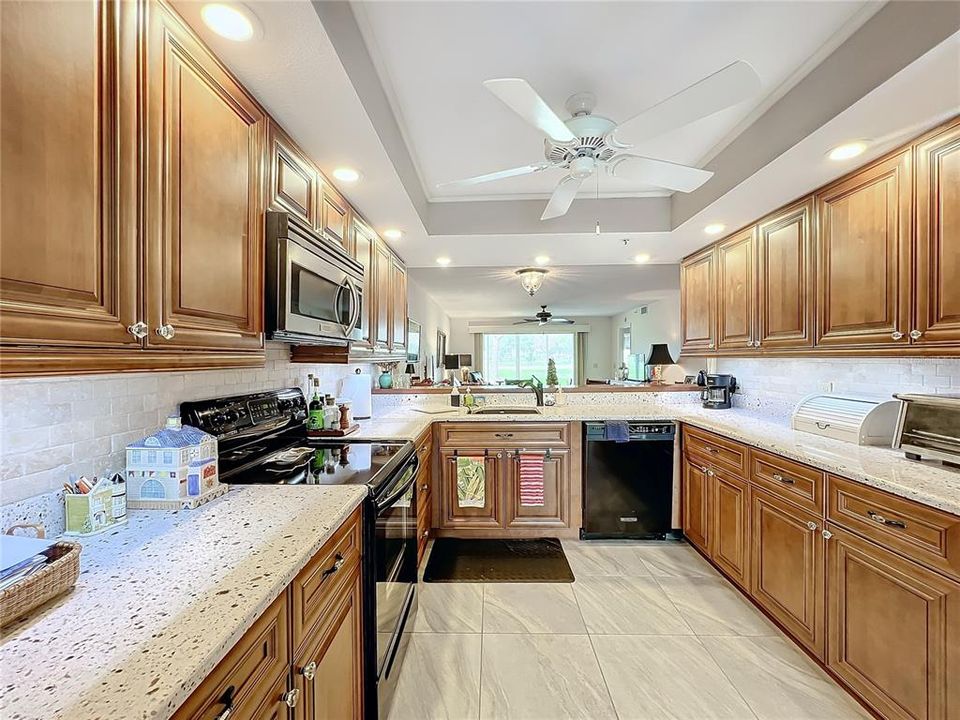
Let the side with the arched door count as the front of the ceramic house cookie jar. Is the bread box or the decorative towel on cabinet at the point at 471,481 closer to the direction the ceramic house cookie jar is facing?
the bread box

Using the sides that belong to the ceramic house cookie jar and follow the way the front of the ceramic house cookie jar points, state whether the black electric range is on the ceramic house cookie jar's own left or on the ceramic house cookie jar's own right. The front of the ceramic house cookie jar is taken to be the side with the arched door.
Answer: on the ceramic house cookie jar's own left

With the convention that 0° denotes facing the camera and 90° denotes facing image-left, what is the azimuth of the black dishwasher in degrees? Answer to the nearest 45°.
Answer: approximately 0°

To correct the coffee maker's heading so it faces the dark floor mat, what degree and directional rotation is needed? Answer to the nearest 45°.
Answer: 0° — it already faces it

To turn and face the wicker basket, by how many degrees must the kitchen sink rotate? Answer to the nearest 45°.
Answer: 0° — it already faces it

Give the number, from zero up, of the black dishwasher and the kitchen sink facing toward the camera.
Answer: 2

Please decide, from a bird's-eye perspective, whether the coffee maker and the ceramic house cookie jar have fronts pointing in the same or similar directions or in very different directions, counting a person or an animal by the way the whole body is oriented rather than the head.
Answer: very different directions

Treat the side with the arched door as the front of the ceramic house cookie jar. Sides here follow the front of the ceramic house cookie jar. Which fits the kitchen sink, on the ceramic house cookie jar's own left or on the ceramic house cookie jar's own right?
on the ceramic house cookie jar's own left

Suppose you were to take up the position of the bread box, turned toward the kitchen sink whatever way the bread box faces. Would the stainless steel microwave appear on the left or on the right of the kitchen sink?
left
